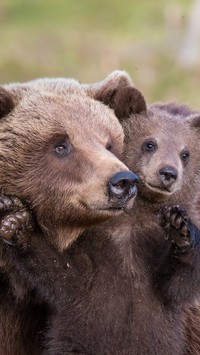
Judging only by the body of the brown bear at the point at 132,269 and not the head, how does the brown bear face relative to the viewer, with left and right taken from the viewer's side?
facing the viewer

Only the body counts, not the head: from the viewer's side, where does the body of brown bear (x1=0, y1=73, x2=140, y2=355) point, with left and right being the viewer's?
facing the viewer and to the right of the viewer
